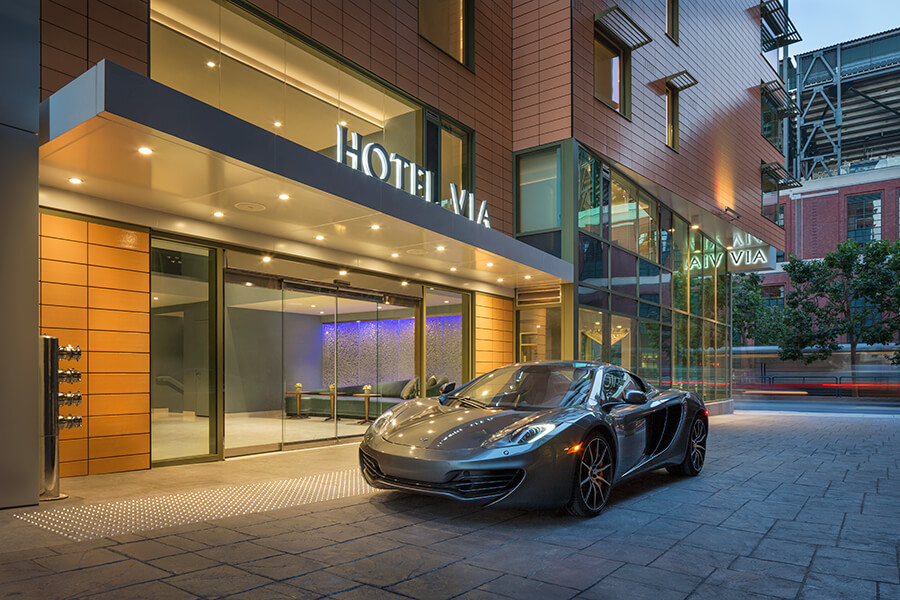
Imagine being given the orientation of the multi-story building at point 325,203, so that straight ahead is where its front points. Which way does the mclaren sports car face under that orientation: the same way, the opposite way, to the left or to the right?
to the right

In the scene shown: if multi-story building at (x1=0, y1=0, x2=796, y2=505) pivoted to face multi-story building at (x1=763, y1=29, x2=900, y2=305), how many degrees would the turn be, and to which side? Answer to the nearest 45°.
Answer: approximately 90° to its left

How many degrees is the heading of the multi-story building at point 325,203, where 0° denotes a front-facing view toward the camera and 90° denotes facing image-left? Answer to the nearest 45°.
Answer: approximately 315°

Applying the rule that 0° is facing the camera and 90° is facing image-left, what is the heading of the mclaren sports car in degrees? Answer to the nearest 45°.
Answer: approximately 45°

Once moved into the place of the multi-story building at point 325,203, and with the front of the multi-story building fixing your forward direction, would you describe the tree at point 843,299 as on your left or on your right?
on your left
